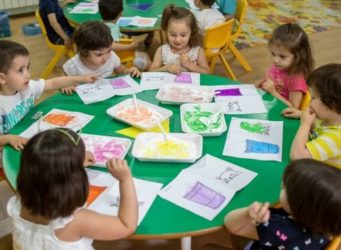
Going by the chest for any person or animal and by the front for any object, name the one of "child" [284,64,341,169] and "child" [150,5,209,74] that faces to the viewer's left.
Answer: "child" [284,64,341,169]

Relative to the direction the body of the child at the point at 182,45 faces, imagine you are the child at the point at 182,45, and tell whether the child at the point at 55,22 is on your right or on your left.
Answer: on your right

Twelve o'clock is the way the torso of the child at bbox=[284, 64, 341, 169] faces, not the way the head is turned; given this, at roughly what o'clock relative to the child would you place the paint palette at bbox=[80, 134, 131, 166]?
The paint palette is roughly at 11 o'clock from the child.

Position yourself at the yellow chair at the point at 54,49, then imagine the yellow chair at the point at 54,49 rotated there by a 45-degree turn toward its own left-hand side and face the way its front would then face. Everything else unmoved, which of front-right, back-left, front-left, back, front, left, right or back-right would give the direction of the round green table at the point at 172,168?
back-right

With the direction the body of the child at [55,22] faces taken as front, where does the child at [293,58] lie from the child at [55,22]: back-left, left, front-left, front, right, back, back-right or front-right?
front-right

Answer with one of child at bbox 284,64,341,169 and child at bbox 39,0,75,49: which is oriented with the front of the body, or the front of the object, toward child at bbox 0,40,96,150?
child at bbox 284,64,341,169

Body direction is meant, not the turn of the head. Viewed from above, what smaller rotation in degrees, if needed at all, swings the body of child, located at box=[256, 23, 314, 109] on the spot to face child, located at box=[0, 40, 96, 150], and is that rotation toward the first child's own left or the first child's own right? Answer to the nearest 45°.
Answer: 0° — they already face them

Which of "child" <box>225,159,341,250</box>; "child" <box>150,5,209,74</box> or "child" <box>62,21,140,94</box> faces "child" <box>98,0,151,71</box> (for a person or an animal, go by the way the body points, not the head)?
"child" <box>225,159,341,250</box>

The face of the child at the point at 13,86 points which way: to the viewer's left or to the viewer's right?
to the viewer's right

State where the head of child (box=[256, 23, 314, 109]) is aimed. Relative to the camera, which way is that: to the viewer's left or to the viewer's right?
to the viewer's left

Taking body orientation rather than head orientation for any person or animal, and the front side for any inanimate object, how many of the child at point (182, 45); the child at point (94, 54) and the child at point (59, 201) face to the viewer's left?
0

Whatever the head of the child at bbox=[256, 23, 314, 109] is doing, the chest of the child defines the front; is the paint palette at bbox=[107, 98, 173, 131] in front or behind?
in front

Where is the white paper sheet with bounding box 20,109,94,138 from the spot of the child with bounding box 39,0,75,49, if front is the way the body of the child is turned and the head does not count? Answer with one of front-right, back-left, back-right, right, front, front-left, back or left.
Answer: right
